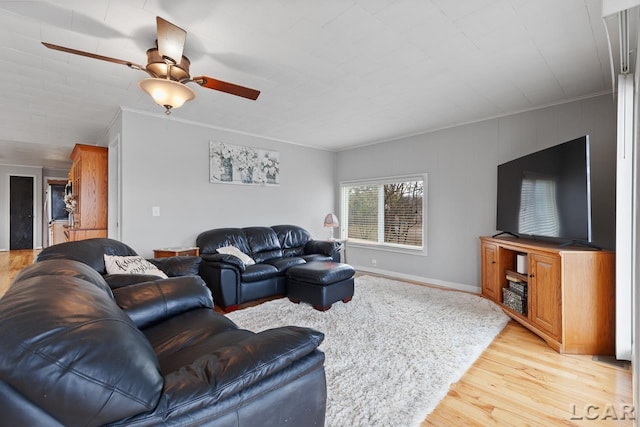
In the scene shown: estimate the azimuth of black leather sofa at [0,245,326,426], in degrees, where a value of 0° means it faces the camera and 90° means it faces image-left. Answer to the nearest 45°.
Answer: approximately 225°

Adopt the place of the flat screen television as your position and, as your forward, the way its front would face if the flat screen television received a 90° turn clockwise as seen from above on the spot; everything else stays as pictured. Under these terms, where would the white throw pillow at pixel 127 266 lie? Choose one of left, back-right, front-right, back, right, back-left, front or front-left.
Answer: left

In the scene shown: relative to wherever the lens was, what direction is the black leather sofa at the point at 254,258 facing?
facing the viewer and to the right of the viewer

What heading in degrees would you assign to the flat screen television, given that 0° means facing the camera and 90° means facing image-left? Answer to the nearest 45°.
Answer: approximately 45°

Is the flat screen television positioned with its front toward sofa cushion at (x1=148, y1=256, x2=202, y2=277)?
yes

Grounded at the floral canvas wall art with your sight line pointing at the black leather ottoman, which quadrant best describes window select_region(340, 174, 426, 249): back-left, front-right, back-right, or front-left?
front-left

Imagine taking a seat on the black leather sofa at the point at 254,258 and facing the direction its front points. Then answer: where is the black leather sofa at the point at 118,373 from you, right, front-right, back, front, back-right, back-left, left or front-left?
front-right

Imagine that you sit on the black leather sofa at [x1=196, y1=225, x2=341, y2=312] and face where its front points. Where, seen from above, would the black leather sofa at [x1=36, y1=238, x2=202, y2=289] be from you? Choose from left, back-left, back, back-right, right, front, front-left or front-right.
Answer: right

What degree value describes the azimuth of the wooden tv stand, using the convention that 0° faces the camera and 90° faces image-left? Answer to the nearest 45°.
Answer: approximately 45°

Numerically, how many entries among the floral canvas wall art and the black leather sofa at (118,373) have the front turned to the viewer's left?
0
